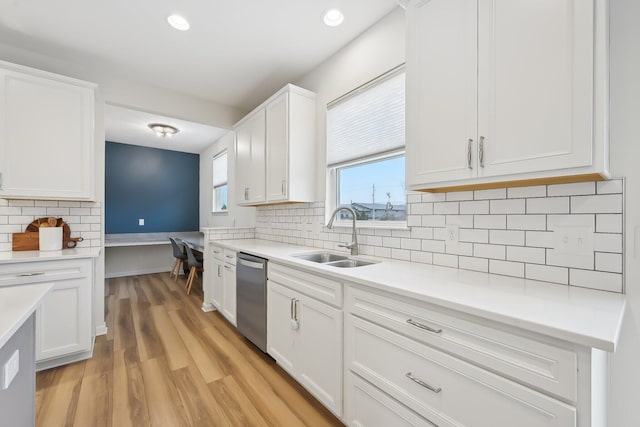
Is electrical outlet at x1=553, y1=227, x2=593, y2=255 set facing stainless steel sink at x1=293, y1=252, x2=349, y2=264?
no

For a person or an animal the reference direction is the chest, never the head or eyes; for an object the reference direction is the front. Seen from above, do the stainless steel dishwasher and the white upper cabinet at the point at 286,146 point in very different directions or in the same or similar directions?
same or similar directions

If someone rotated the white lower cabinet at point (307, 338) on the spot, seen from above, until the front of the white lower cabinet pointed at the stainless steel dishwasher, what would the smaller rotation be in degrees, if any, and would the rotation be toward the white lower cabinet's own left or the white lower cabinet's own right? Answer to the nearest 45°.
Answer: approximately 90° to the white lower cabinet's own right

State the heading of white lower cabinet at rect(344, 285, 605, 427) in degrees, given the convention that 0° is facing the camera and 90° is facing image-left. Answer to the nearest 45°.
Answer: approximately 45°

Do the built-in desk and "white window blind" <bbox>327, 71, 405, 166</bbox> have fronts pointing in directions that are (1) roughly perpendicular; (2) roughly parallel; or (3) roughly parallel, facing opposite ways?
roughly perpendicular

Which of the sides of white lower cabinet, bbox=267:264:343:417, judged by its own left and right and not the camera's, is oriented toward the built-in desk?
right

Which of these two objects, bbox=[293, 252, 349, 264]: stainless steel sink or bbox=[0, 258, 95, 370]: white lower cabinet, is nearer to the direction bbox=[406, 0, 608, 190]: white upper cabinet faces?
the white lower cabinet

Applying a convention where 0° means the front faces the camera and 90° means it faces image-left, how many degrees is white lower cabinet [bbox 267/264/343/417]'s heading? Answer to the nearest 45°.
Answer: approximately 45°

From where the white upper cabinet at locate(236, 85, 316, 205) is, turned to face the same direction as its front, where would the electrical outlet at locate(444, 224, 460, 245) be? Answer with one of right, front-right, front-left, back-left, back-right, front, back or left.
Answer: left

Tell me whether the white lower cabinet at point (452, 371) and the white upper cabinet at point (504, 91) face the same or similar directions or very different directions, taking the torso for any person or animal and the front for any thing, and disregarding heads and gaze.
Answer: same or similar directions

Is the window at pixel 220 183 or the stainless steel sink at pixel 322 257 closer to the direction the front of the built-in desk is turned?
the stainless steel sink

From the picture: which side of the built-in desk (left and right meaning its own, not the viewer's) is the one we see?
front

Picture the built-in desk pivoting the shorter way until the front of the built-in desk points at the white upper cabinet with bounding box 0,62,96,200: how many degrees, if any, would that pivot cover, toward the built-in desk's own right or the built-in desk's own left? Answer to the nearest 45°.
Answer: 0° — it already faces it

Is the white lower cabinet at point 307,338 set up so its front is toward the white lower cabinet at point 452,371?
no

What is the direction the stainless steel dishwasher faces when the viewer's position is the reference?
facing the viewer and to the left of the viewer

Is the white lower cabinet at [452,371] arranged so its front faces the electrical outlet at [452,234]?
no

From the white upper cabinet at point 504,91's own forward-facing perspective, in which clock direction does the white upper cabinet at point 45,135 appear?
the white upper cabinet at point 45,135 is roughly at 1 o'clock from the white upper cabinet at point 504,91.

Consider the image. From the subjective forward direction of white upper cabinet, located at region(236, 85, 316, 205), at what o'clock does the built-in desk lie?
The built-in desk is roughly at 3 o'clock from the white upper cabinet.
